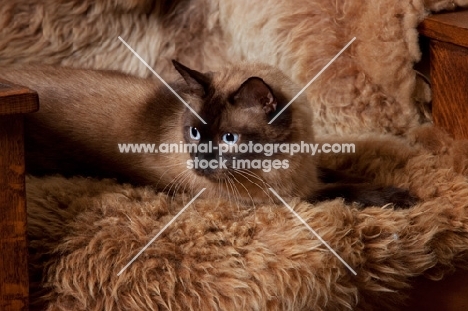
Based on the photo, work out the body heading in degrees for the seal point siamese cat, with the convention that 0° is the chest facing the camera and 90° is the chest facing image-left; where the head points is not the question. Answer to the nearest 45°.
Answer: approximately 270°
